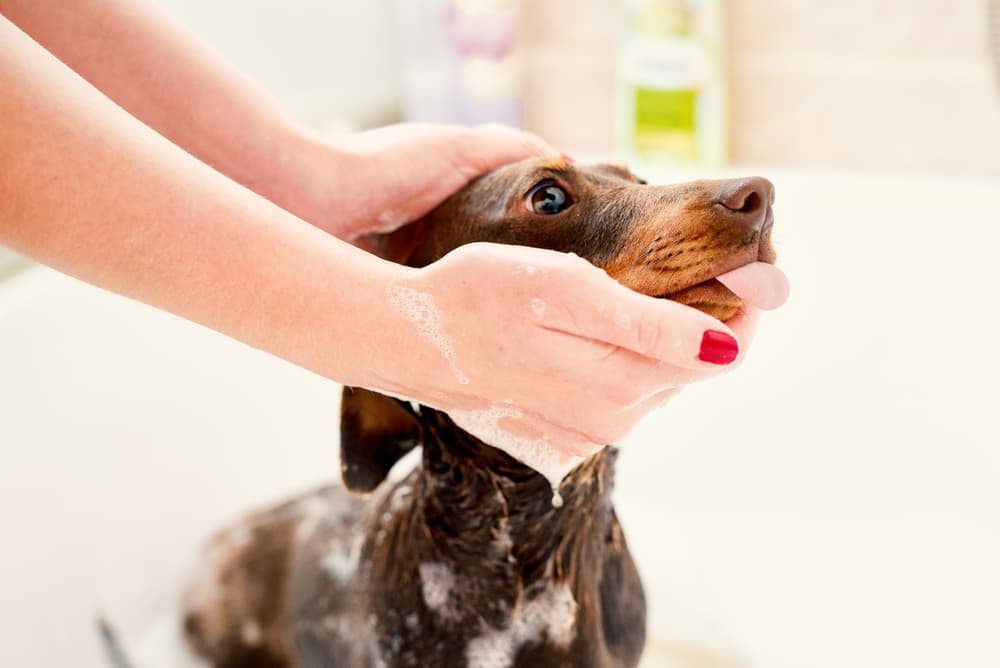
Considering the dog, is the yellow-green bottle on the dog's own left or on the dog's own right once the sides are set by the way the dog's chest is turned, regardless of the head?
on the dog's own left
